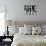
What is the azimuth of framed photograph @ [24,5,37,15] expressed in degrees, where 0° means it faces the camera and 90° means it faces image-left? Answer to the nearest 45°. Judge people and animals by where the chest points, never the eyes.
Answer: approximately 0°
